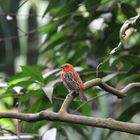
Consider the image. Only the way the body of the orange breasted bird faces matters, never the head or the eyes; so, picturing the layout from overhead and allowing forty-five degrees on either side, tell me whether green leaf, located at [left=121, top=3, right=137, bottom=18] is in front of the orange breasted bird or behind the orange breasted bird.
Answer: behind

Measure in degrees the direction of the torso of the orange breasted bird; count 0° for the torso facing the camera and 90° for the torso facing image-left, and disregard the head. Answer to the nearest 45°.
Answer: approximately 90°
